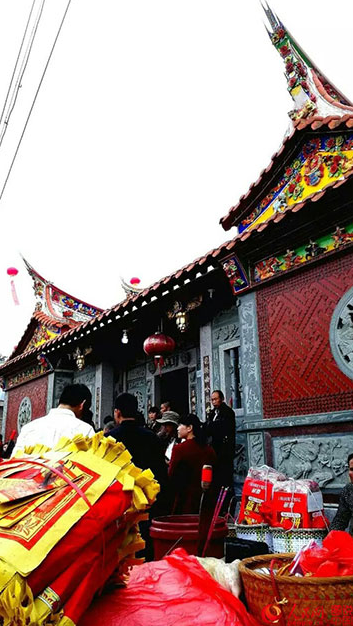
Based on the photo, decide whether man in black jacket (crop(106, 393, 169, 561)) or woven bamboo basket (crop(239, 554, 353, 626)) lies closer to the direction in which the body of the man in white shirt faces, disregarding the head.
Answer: the man in black jacket

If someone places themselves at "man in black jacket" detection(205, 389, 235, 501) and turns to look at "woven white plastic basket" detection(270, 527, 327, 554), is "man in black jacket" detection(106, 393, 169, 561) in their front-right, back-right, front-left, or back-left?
front-right

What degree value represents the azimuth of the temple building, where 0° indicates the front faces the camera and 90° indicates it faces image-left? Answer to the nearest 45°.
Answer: approximately 45°

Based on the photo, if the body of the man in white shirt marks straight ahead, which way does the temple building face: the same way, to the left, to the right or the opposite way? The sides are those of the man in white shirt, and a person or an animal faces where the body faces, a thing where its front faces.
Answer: the opposite way

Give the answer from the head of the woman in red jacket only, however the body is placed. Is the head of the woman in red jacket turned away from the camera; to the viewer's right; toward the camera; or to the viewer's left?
to the viewer's left

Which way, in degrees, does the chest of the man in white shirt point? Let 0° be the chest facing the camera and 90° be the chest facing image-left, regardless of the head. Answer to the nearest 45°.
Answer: approximately 225°

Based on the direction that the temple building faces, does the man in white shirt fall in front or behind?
in front

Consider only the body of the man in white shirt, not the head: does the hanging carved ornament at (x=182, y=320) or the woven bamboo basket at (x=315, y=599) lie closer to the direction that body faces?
the hanging carved ornament

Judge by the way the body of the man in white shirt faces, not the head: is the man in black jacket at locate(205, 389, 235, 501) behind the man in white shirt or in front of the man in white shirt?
in front
